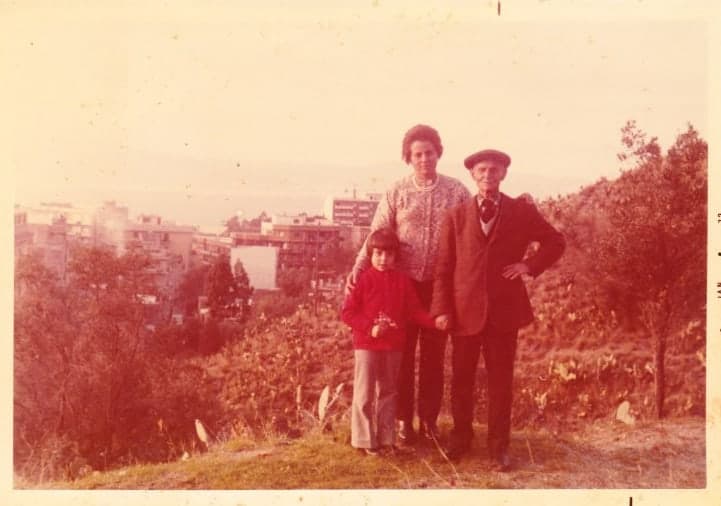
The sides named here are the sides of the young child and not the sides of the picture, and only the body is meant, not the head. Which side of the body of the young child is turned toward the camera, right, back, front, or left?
front

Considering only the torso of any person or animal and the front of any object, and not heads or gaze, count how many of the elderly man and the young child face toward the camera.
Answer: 2

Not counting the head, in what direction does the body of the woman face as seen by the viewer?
toward the camera

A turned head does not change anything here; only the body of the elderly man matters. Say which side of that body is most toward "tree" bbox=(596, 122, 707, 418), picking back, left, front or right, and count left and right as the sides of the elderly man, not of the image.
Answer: left

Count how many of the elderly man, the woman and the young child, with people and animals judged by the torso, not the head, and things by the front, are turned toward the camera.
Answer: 3
